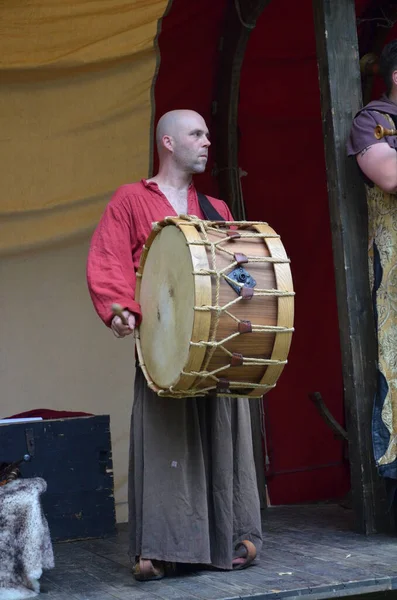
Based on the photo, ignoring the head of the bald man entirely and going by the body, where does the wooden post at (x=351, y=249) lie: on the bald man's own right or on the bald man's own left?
on the bald man's own left

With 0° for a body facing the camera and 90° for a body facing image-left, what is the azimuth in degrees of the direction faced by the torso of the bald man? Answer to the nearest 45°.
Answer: approximately 315°

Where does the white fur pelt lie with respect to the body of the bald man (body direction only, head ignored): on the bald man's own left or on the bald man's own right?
on the bald man's own right

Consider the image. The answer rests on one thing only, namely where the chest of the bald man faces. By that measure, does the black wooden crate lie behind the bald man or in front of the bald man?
behind
